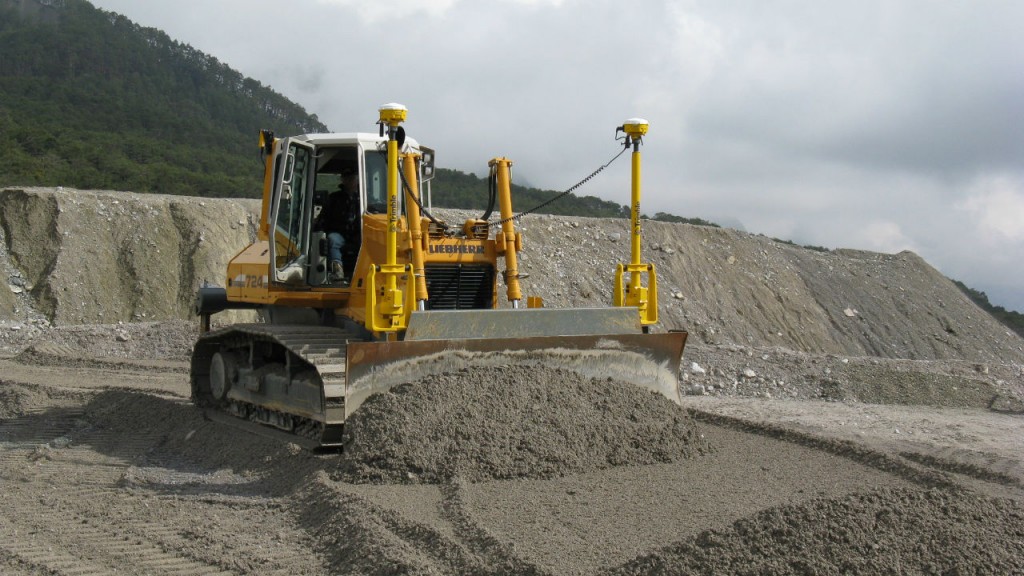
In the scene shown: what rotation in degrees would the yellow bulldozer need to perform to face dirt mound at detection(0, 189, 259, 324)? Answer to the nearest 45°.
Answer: approximately 180°

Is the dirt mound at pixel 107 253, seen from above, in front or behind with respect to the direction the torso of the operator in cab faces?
behind

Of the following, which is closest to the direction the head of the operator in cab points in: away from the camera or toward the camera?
toward the camera

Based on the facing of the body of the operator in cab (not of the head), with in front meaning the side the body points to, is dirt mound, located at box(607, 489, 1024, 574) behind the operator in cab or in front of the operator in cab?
in front

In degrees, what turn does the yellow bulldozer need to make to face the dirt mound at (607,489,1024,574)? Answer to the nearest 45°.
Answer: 0° — it already faces it

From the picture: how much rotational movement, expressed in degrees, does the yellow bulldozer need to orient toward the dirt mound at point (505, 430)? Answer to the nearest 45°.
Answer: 0° — it already faces it

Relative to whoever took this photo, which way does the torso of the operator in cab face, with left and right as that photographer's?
facing the viewer and to the right of the viewer
